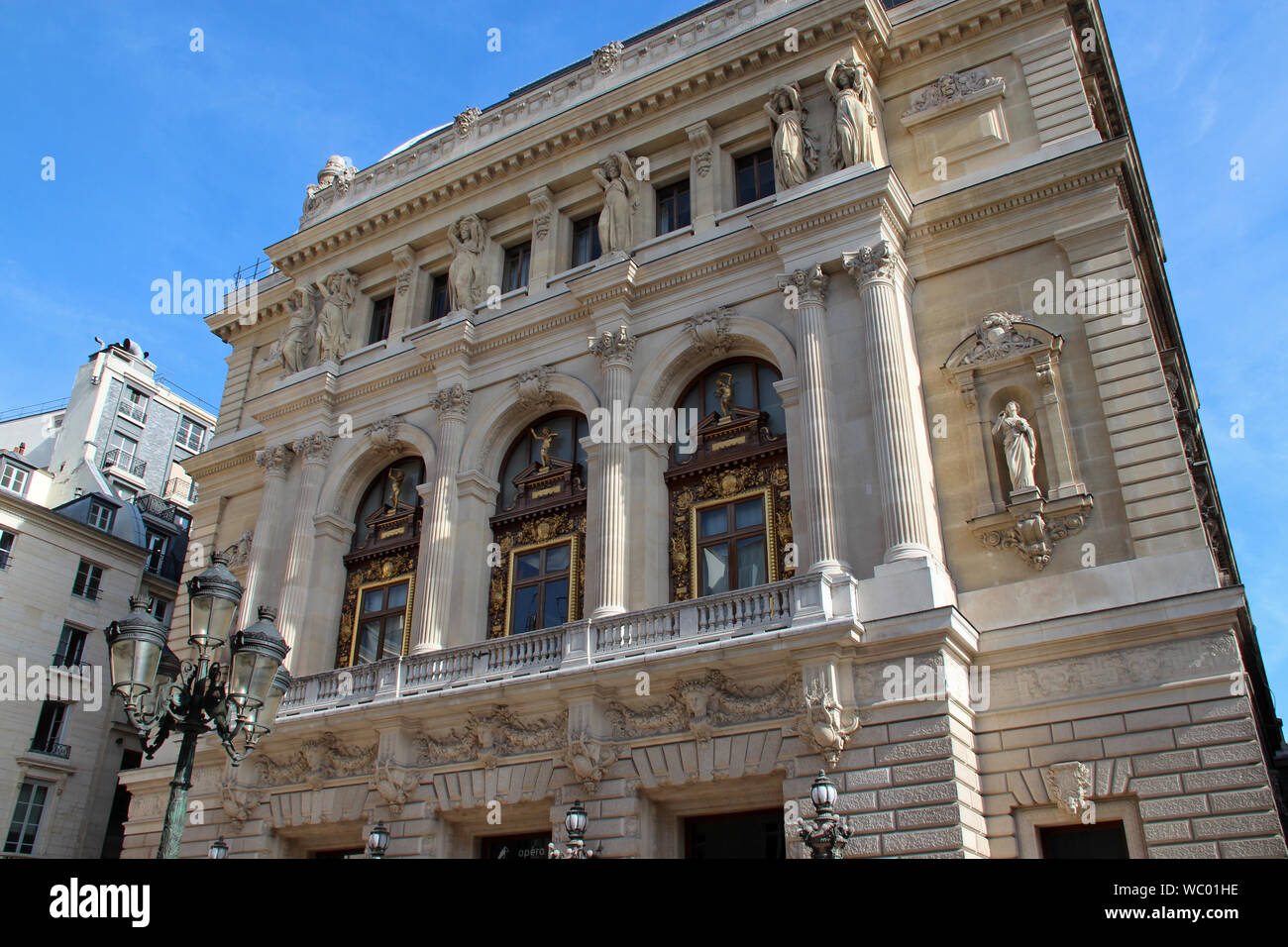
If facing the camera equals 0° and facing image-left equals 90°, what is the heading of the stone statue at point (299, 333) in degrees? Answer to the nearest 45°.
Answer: approximately 45°

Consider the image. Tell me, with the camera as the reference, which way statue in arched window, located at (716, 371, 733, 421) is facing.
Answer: facing the viewer and to the left of the viewer

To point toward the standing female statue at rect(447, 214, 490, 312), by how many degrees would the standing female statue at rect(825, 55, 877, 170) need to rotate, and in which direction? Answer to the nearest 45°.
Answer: approximately 45° to its right

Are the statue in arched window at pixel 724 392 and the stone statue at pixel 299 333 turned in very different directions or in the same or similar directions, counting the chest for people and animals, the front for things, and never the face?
same or similar directions

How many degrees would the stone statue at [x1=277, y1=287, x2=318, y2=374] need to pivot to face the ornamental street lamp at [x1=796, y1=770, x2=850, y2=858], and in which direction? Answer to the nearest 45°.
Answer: approximately 90° to its left

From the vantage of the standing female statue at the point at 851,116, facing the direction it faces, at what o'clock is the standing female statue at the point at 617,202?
the standing female statue at the point at 617,202 is roughly at 2 o'clock from the standing female statue at the point at 851,116.

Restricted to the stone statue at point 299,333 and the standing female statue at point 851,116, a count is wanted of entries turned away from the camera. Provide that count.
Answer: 0

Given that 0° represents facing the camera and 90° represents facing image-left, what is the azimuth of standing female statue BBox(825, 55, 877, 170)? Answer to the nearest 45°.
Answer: approximately 45°

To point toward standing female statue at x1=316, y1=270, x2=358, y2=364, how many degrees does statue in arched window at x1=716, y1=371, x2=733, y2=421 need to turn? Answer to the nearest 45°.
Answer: approximately 45° to its right

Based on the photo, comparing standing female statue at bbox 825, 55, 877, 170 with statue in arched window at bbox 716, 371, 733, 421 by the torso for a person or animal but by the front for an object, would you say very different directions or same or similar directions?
same or similar directions

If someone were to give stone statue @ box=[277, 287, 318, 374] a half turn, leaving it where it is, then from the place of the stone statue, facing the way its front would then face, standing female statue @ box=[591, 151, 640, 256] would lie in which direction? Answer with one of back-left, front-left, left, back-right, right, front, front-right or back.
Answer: right

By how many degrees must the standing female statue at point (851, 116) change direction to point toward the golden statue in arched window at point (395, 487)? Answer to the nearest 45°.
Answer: approximately 45° to its right

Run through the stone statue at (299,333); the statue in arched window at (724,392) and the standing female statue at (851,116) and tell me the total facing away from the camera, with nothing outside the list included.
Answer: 0

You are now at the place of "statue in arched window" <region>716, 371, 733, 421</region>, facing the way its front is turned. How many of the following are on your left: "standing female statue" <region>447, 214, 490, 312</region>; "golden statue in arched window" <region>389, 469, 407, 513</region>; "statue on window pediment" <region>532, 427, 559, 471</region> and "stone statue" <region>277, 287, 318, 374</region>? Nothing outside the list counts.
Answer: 0

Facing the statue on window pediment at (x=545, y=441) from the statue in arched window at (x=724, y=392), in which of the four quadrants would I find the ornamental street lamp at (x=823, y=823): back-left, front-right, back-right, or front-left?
back-left
